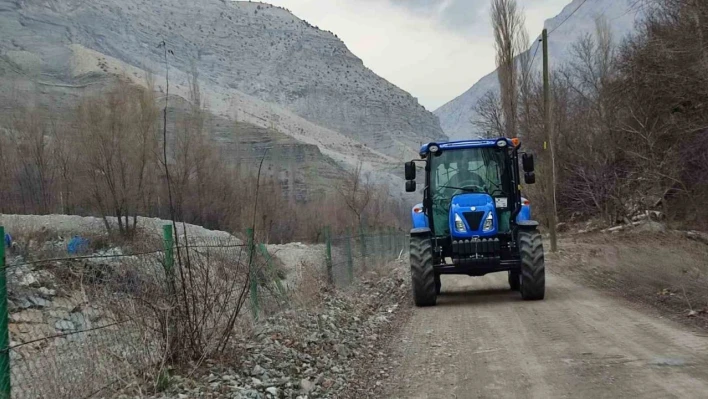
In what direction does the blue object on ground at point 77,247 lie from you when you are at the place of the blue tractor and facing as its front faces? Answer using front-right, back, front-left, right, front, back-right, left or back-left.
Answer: right

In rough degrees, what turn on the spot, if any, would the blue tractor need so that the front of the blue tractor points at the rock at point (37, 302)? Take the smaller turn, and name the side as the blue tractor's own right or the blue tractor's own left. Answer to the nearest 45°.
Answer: approximately 45° to the blue tractor's own right

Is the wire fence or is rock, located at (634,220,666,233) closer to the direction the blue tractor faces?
the wire fence

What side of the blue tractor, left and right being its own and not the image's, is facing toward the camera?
front

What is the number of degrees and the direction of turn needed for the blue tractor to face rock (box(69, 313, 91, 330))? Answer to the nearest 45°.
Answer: approximately 45° to its right

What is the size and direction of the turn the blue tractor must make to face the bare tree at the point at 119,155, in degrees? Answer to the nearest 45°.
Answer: approximately 135° to its right

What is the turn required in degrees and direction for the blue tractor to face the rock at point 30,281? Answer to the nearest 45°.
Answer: approximately 45° to its right

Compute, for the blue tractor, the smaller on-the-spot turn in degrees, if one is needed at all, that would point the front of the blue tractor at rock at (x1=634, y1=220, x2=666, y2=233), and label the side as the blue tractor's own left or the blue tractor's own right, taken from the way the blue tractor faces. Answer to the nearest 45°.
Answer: approximately 135° to the blue tractor's own left

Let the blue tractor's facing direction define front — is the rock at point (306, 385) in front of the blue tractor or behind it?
in front

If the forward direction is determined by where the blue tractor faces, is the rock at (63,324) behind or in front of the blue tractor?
in front

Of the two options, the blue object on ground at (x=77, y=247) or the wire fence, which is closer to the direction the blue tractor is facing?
the wire fence

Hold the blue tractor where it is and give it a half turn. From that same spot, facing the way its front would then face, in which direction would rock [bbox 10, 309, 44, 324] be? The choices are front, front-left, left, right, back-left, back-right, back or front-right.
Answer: back-left
